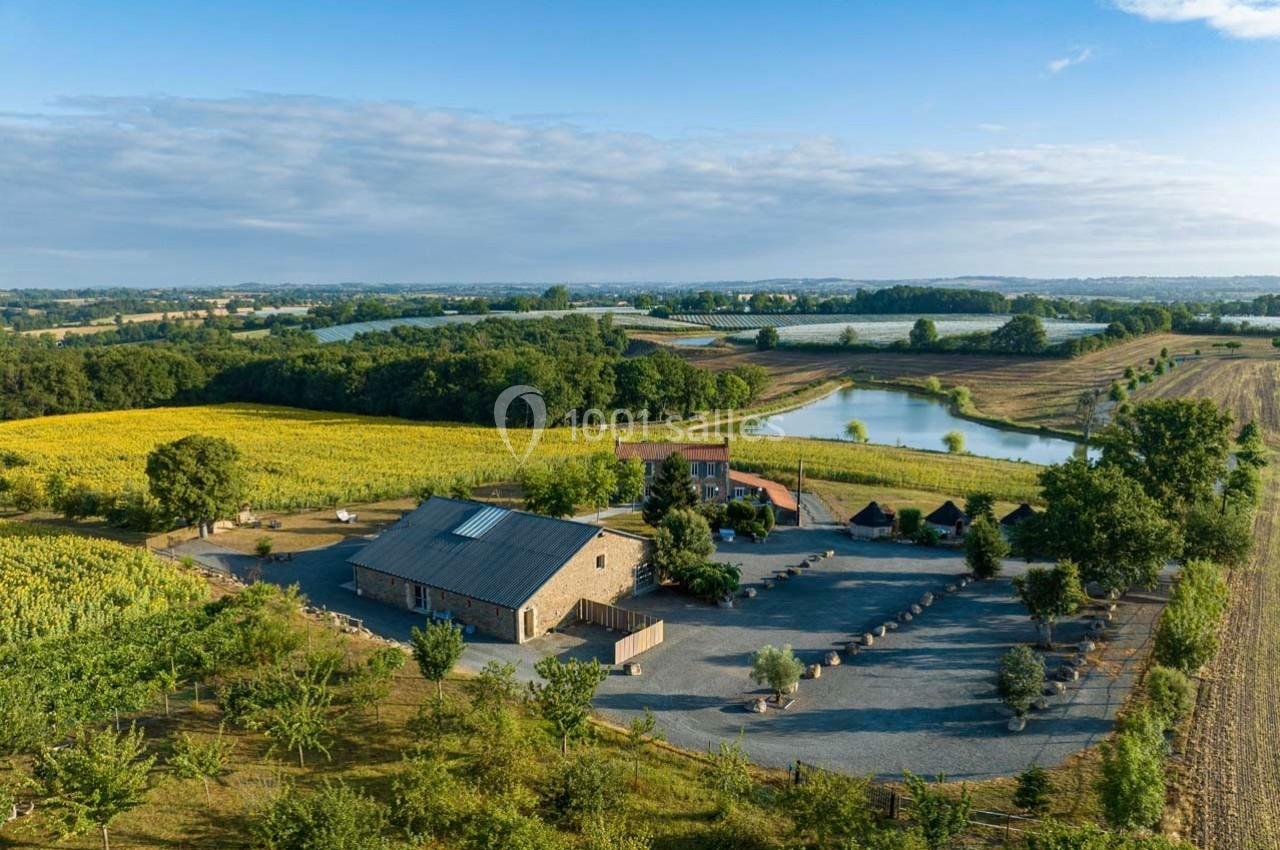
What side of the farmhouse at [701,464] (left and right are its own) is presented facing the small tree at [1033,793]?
front

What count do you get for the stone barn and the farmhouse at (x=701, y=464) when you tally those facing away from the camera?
0

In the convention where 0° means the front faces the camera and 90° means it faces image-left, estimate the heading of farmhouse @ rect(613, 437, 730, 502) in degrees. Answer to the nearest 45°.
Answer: approximately 0°

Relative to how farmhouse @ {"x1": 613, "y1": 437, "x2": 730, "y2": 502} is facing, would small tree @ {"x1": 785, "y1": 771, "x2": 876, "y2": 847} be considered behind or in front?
in front

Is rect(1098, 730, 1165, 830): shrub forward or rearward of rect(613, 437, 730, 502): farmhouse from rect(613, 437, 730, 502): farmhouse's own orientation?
forward

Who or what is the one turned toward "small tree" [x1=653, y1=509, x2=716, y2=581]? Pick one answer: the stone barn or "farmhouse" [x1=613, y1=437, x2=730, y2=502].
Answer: the farmhouse
